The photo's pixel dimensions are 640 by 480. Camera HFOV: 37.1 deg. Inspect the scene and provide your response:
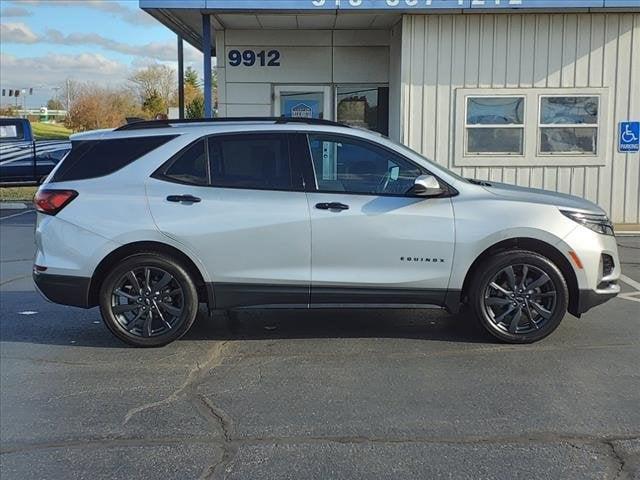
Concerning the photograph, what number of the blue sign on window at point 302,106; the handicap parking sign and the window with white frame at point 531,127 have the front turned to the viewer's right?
0

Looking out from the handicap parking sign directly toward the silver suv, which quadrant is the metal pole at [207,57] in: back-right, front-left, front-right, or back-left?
front-right

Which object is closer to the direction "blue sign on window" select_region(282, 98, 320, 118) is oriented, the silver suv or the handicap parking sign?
the silver suv

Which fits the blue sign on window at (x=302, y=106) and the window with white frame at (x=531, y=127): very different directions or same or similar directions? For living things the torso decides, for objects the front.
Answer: same or similar directions

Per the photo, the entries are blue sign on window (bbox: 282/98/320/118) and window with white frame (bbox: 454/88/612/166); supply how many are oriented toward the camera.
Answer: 2

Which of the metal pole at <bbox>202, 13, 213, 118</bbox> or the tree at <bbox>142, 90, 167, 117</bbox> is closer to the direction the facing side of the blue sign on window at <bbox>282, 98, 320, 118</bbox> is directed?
the metal pole

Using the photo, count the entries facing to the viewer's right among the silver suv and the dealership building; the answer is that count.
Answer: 1

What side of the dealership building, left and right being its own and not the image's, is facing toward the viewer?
front

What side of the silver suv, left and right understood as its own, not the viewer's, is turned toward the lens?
right

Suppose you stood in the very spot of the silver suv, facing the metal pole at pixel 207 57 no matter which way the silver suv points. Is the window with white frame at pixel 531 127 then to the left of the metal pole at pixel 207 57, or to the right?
right

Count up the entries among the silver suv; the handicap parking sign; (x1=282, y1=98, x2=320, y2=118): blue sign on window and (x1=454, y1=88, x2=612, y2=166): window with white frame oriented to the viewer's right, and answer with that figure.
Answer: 1

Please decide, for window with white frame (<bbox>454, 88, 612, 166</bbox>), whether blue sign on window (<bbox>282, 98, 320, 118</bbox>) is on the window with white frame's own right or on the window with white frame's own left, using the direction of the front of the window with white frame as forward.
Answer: on the window with white frame's own right

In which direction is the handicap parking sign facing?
toward the camera
